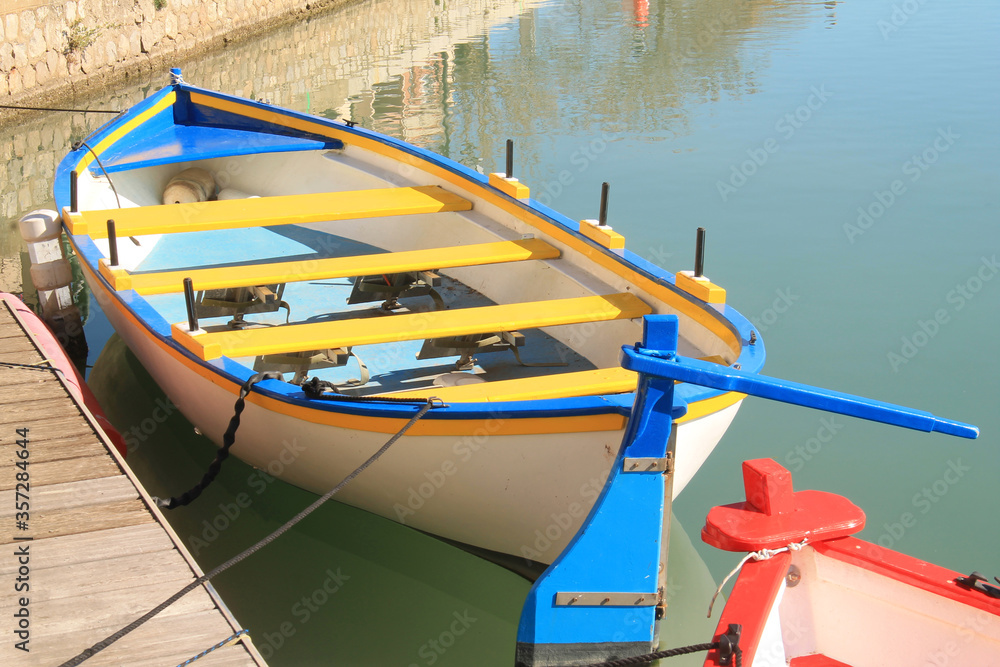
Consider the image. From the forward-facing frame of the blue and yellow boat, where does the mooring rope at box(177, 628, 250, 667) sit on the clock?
The mooring rope is roughly at 8 o'clock from the blue and yellow boat.

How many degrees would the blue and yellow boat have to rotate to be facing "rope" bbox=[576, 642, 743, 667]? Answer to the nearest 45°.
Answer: approximately 135° to its left

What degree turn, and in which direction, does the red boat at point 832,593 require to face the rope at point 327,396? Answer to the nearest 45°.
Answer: approximately 45° to its left

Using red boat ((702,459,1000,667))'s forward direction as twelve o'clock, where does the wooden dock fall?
The wooden dock is roughly at 10 o'clock from the red boat.

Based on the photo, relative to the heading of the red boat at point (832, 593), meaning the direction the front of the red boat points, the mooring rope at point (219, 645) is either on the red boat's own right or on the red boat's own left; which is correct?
on the red boat's own left

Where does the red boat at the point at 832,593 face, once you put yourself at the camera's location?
facing away from the viewer and to the left of the viewer

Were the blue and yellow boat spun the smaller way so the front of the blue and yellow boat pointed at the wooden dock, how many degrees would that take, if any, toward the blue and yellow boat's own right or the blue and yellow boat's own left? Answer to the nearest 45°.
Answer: approximately 90° to the blue and yellow boat's own left

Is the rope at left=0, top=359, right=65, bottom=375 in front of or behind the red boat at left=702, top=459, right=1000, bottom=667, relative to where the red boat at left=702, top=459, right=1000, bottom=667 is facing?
in front

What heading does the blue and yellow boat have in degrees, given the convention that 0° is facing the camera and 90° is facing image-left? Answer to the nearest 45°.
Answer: approximately 135°
